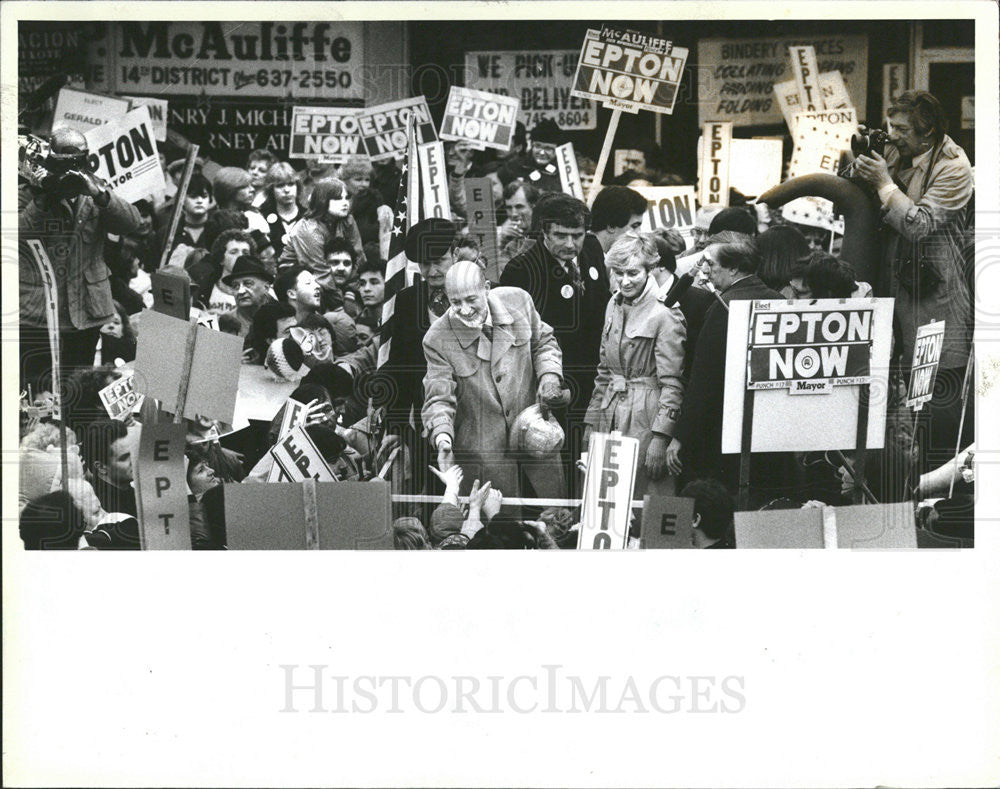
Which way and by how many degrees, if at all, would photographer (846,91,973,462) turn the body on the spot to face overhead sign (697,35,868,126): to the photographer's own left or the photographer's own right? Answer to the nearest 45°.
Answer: approximately 90° to the photographer's own right

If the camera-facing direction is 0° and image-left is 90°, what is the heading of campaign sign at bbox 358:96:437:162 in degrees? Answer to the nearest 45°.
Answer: approximately 0°

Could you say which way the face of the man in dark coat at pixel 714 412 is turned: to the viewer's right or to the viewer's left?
to the viewer's left

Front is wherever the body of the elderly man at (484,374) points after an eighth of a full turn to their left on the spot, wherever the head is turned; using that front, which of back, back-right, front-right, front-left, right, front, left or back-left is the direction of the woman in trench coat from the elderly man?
front-left

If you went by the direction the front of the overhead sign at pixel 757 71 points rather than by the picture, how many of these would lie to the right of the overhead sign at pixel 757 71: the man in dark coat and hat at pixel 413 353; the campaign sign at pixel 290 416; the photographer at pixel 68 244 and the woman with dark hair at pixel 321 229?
4

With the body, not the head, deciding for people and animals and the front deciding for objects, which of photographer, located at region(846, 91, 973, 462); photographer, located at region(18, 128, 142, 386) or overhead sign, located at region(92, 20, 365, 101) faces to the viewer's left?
photographer, located at region(846, 91, 973, 462)
